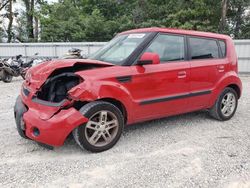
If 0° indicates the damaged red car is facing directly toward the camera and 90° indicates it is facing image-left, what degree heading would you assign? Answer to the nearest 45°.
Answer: approximately 45°
